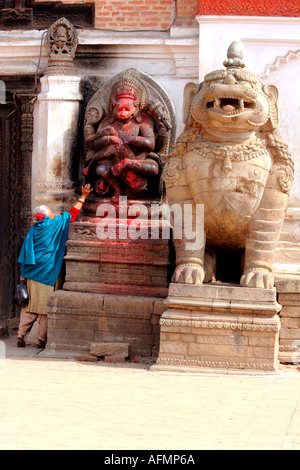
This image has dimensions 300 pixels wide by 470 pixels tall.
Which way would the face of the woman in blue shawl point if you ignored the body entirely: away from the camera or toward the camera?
away from the camera

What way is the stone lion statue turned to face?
toward the camera

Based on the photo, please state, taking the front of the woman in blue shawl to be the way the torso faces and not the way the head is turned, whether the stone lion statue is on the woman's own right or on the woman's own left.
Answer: on the woman's own right

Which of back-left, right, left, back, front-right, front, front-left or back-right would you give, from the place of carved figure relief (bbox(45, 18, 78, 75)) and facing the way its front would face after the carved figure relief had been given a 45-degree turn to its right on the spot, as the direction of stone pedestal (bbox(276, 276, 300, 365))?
left

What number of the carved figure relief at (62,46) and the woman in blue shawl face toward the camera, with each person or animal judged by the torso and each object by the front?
1

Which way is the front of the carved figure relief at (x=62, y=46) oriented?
toward the camera

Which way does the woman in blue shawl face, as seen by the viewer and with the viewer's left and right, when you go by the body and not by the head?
facing away from the viewer and to the right of the viewer

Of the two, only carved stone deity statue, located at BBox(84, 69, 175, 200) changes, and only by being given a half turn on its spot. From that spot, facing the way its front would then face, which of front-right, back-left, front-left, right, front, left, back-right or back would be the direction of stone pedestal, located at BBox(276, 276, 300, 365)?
back-right
